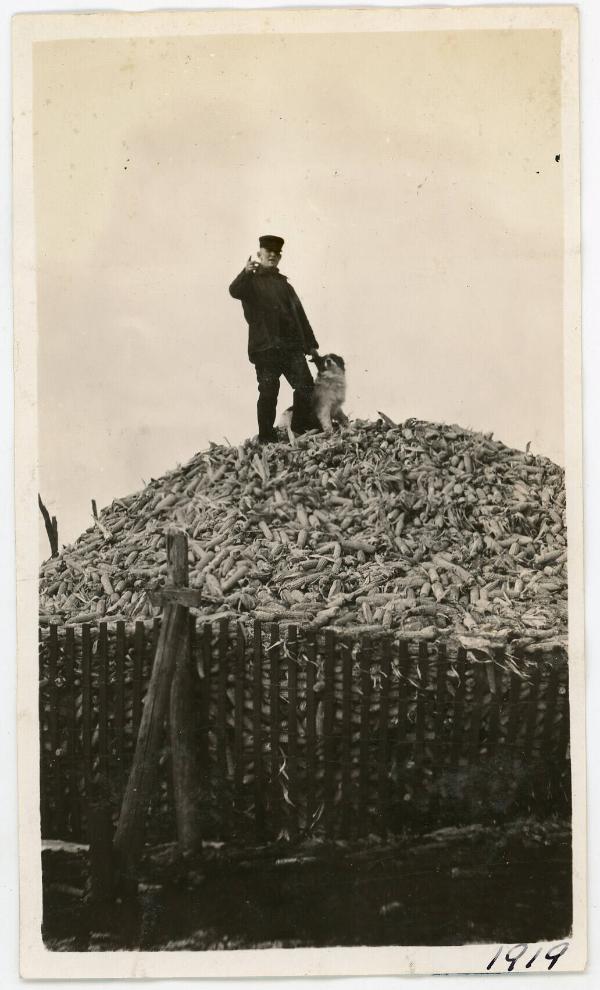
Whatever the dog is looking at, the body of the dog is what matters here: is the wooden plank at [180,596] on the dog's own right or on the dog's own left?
on the dog's own right

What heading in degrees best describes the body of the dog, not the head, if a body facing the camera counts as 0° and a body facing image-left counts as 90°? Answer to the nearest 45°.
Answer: approximately 315°

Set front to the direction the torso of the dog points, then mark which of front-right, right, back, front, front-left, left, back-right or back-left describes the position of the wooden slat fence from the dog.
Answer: front-right
